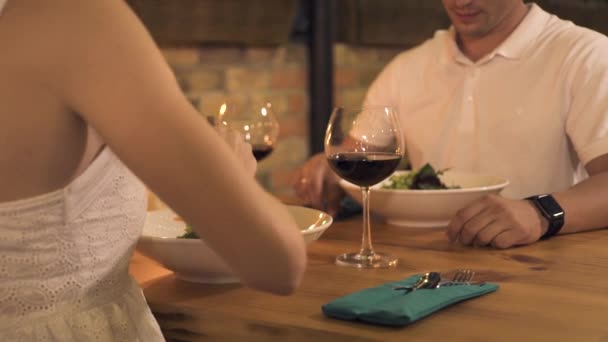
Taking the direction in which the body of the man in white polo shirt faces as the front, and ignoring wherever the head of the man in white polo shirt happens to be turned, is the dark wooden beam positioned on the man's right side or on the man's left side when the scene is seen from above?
on the man's right side

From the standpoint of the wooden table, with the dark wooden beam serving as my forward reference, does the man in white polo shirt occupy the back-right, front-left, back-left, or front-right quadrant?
front-right

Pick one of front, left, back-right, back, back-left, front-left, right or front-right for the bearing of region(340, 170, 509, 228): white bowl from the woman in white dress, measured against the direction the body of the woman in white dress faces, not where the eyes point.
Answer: front

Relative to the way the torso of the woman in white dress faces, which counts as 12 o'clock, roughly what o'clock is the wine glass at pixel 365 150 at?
The wine glass is roughly at 12 o'clock from the woman in white dress.

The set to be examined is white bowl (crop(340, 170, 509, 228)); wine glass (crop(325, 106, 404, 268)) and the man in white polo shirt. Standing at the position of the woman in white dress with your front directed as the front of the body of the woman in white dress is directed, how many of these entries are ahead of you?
3

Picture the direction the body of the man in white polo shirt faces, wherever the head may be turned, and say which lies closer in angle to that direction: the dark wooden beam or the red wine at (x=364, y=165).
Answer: the red wine

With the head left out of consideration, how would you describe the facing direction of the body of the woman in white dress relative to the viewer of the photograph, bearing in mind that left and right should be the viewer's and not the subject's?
facing away from the viewer and to the right of the viewer

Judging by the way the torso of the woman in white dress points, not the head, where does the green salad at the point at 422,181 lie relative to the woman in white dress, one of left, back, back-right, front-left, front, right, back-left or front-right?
front

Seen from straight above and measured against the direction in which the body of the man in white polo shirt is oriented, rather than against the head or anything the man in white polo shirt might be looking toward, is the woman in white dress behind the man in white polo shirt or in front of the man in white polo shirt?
in front

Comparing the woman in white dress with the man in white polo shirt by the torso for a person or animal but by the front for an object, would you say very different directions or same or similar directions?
very different directions

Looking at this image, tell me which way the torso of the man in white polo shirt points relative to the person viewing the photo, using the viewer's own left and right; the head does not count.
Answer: facing the viewer and to the left of the viewer

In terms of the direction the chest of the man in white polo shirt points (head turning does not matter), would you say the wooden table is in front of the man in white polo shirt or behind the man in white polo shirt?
in front
